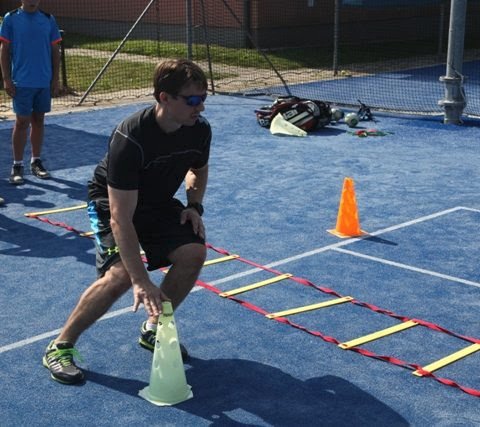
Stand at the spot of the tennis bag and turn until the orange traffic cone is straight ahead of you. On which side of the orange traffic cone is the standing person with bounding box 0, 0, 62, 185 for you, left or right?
right

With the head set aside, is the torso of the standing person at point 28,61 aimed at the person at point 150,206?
yes

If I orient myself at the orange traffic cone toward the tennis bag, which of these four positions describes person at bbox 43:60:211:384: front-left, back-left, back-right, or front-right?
back-left

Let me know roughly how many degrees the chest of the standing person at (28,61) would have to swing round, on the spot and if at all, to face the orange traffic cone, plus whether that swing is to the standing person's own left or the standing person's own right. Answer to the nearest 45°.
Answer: approximately 45° to the standing person's own left

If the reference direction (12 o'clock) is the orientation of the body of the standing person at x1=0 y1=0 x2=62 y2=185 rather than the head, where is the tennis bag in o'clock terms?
The tennis bag is roughly at 8 o'clock from the standing person.

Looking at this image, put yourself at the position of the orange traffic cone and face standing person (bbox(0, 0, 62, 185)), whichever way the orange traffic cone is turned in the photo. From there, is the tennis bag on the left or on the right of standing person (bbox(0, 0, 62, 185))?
right

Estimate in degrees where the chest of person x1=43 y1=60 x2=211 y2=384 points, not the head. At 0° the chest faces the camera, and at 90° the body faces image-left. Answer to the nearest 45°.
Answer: approximately 315°

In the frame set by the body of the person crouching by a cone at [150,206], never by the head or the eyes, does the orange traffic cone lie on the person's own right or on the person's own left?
on the person's own left

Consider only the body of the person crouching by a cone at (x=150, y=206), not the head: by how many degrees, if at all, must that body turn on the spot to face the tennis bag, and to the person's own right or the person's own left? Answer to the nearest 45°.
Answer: approximately 135° to the person's own left

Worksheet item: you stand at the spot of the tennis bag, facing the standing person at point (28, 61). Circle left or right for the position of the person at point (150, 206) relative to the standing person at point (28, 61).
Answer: left
